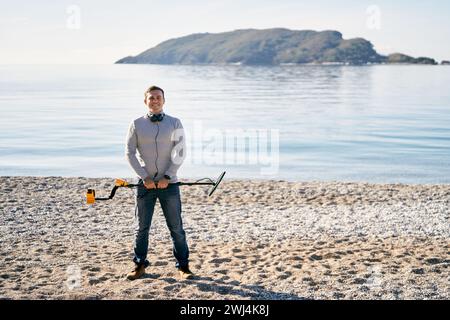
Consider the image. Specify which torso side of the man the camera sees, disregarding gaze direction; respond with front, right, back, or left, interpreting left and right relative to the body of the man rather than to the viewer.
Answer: front
